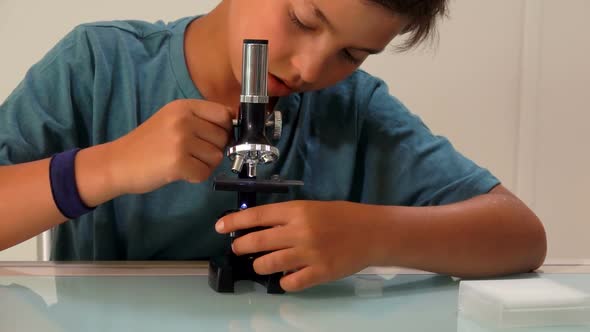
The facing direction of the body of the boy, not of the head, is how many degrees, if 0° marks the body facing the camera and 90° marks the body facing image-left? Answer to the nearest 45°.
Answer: approximately 0°

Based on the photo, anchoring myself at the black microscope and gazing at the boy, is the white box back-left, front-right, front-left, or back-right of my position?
back-right
